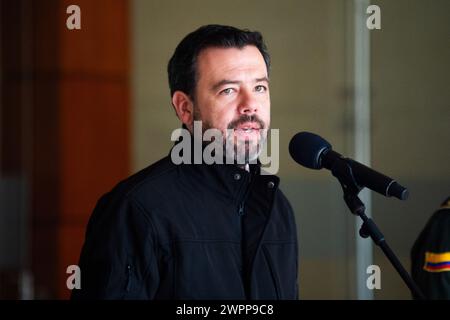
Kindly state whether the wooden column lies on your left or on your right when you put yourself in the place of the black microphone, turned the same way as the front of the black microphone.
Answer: on your right

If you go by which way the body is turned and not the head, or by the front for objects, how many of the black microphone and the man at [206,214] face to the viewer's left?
1

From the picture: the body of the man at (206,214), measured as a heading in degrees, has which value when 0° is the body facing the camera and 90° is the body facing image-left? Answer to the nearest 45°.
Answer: approximately 315°

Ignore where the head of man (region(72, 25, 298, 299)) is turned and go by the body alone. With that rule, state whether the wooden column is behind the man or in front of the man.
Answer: behind

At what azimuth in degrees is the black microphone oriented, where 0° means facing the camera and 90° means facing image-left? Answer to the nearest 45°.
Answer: approximately 90°
